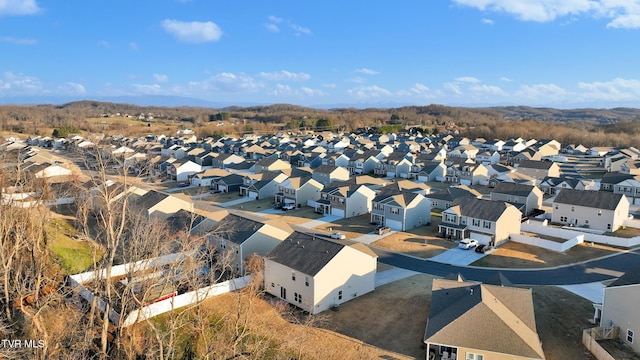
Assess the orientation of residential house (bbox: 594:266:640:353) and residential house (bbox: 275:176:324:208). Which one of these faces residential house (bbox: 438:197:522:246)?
residential house (bbox: 594:266:640:353)

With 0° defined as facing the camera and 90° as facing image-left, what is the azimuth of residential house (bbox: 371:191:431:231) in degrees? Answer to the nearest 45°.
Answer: approximately 45°

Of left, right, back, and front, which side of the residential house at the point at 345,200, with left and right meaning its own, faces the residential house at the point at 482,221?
left

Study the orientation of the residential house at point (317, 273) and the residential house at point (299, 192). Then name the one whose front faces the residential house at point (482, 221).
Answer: the residential house at point (317, 273)

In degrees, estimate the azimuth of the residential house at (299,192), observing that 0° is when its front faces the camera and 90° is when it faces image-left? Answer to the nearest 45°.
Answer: approximately 45°

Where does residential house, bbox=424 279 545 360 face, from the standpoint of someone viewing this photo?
facing away from the viewer

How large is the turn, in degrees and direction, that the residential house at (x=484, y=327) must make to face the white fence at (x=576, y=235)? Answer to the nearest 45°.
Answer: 0° — it already faces it

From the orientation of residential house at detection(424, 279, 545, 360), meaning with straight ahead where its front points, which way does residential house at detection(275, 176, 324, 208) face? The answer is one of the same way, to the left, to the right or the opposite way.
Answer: the opposite way

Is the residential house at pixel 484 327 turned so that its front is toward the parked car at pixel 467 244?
yes

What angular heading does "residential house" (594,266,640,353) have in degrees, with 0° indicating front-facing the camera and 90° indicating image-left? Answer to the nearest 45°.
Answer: approximately 135°

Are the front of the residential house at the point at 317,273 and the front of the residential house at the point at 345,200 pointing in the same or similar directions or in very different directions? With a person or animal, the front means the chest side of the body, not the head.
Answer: very different directions

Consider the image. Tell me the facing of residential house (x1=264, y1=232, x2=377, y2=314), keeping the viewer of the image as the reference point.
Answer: facing away from the viewer and to the right of the viewer

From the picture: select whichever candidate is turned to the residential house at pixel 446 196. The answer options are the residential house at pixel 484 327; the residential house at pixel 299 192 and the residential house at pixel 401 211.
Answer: the residential house at pixel 484 327
